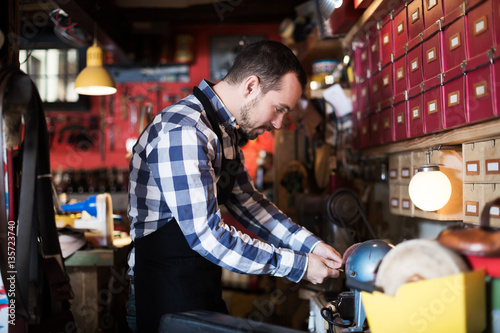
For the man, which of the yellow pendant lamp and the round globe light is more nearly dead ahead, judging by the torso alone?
the round globe light

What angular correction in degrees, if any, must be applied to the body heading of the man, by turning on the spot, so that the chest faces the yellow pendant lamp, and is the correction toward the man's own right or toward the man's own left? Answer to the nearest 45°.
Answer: approximately 135° to the man's own left

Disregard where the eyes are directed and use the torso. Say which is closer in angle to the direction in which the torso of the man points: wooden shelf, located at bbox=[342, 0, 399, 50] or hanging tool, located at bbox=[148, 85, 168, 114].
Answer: the wooden shelf

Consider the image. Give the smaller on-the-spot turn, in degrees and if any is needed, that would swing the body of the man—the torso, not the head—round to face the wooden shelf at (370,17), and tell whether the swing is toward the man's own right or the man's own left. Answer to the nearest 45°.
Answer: approximately 45° to the man's own left

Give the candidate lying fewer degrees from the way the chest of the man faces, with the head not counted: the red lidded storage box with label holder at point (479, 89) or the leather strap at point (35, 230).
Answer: the red lidded storage box with label holder

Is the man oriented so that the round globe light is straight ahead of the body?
yes

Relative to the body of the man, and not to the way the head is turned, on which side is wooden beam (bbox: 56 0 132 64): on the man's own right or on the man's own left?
on the man's own left

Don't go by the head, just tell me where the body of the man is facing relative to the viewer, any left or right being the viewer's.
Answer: facing to the right of the viewer

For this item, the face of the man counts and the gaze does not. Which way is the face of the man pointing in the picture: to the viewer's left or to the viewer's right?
to the viewer's right

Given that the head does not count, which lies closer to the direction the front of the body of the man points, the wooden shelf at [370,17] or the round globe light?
the round globe light

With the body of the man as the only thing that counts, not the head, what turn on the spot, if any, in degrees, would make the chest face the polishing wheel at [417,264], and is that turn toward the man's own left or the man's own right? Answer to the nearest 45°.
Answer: approximately 45° to the man's own right

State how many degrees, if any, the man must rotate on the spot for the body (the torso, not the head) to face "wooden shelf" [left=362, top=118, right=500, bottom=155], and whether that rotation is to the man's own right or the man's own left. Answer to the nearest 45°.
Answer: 0° — they already face it

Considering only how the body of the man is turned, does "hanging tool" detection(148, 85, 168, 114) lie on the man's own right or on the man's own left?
on the man's own left

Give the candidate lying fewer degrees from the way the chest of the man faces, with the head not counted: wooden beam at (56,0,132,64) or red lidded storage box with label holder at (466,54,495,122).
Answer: the red lidded storage box with label holder

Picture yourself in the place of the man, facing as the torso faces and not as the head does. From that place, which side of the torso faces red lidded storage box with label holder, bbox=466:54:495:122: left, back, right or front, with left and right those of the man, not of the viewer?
front
